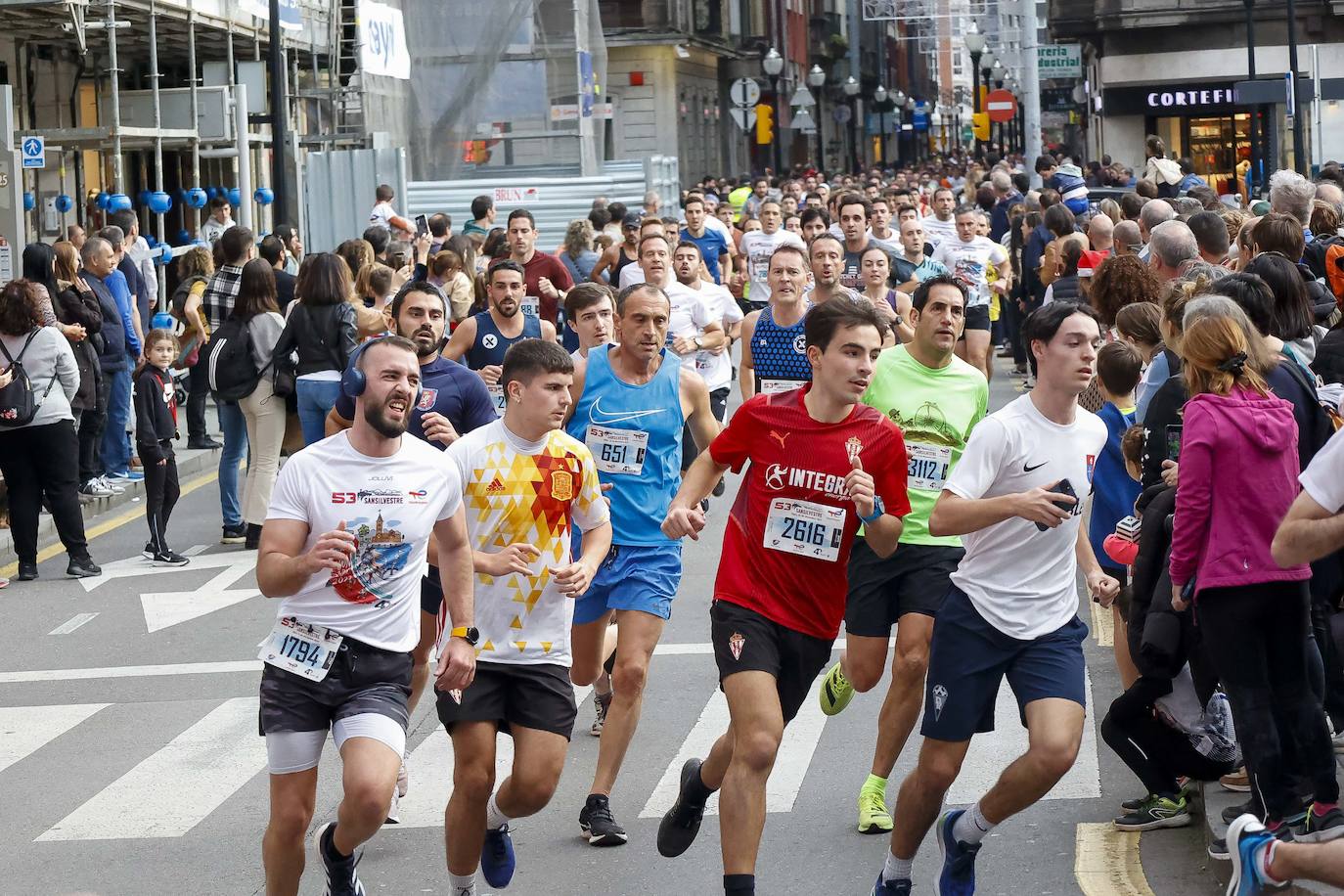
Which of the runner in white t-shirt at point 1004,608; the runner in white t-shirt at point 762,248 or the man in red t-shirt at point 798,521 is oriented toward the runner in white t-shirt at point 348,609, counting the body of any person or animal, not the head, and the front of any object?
the runner in white t-shirt at point 762,248

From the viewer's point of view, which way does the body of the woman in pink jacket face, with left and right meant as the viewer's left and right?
facing away from the viewer and to the left of the viewer

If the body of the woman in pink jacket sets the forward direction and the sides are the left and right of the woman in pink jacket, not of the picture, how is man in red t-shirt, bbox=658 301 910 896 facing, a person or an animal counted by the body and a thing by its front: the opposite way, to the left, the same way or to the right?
the opposite way

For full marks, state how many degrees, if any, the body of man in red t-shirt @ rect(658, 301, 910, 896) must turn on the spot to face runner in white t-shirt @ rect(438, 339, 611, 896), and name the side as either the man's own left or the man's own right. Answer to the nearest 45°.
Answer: approximately 135° to the man's own right

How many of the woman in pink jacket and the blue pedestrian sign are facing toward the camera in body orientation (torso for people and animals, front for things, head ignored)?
1

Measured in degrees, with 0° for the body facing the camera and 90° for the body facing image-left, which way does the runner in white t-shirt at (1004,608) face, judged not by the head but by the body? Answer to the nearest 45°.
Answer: approximately 315°

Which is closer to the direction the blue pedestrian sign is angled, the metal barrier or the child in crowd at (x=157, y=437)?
the child in crowd

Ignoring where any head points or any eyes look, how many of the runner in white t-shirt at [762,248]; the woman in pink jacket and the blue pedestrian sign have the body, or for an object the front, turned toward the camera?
2
